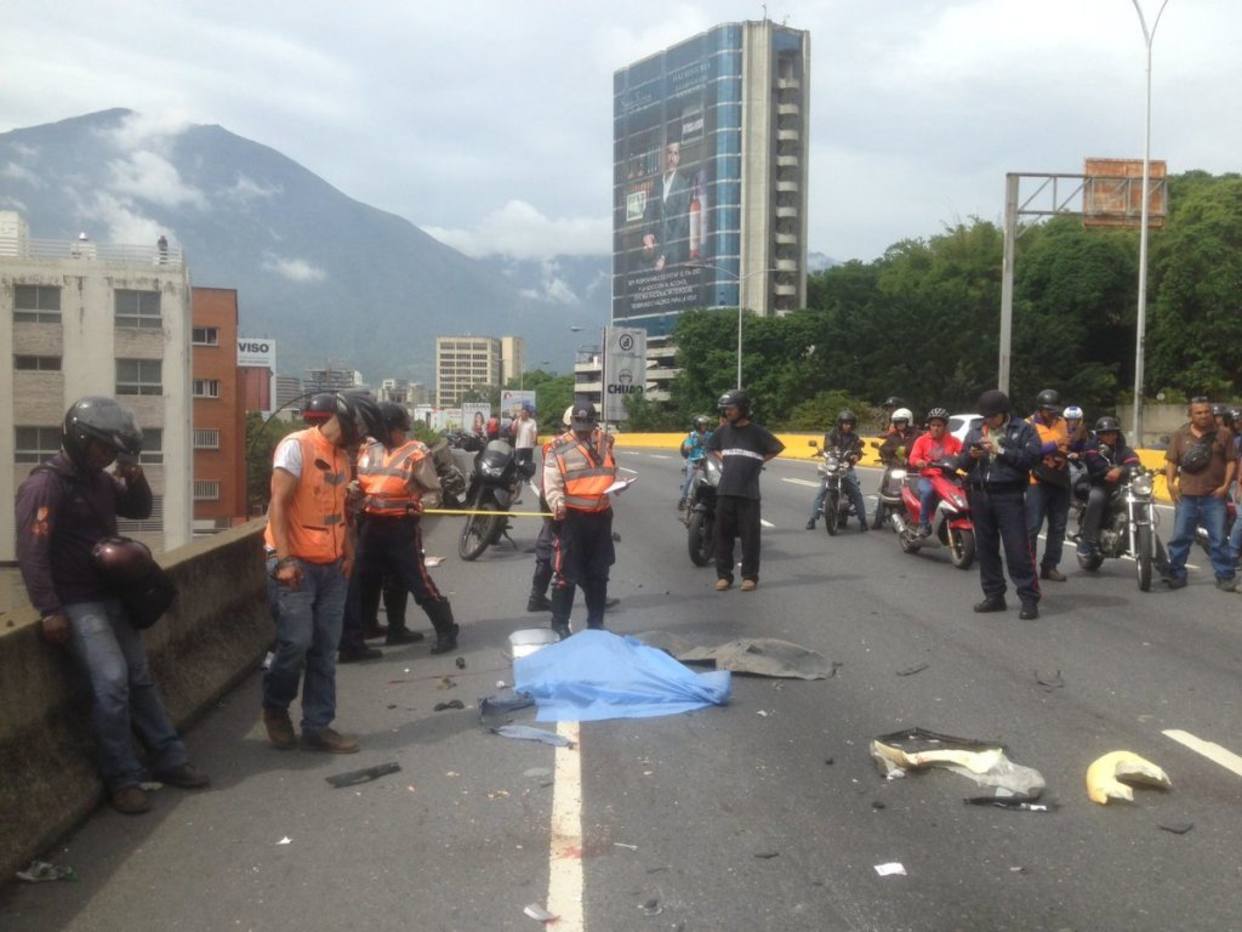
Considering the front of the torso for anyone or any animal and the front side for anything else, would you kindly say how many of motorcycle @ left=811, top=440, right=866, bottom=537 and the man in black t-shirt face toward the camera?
2

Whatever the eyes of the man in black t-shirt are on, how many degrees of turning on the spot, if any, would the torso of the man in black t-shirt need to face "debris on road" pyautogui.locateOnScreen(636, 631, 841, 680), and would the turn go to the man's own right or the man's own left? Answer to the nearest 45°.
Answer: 0° — they already face it

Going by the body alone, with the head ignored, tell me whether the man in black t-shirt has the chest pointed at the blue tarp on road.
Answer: yes

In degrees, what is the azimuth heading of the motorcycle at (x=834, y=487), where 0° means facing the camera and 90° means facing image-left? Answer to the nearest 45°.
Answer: approximately 0°

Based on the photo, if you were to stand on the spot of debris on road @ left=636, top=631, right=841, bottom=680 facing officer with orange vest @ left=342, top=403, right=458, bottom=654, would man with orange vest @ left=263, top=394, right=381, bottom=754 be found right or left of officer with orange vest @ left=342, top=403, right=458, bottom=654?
left

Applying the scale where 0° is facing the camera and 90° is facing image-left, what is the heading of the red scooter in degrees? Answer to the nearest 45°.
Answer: approximately 315°

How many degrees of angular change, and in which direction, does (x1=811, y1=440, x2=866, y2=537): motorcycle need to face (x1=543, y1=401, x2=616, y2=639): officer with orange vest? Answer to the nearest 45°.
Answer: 0° — it already faces them
